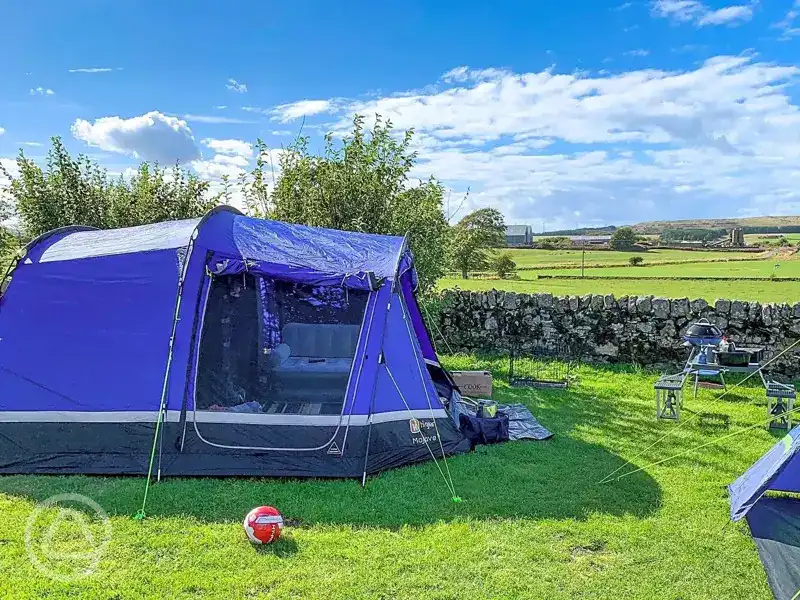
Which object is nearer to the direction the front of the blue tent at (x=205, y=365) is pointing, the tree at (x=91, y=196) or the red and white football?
the red and white football

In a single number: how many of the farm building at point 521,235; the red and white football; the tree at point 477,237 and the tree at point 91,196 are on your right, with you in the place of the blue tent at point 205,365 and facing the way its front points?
1

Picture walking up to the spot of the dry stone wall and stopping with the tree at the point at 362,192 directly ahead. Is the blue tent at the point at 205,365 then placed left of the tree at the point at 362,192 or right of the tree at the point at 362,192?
left

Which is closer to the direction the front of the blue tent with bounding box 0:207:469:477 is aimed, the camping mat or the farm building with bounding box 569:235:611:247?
the camping mat

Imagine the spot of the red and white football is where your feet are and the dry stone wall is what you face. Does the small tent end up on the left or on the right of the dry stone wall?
right

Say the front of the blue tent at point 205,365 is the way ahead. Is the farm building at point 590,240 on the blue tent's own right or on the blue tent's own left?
on the blue tent's own left

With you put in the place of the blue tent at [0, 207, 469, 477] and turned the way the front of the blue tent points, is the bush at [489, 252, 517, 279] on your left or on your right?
on your left
